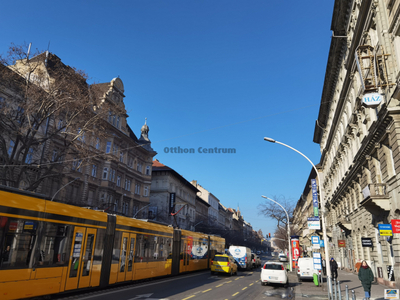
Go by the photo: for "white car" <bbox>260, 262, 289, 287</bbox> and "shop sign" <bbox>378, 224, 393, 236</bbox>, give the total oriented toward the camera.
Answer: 1

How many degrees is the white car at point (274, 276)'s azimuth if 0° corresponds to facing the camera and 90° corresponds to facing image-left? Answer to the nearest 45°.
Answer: approximately 180°

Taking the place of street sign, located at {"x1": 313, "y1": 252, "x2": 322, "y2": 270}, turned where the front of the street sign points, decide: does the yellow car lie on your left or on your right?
on your right

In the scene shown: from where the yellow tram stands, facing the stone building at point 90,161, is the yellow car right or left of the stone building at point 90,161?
right

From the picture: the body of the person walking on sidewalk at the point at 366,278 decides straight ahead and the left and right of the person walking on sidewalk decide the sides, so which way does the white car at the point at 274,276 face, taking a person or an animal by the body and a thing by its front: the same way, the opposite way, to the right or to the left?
the opposite way

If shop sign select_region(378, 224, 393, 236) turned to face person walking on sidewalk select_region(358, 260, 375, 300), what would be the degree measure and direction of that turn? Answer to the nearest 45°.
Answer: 0° — it already faces them

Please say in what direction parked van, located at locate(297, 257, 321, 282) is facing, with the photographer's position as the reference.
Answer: facing away from the viewer

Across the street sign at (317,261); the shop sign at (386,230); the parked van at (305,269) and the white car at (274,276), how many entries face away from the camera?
2
